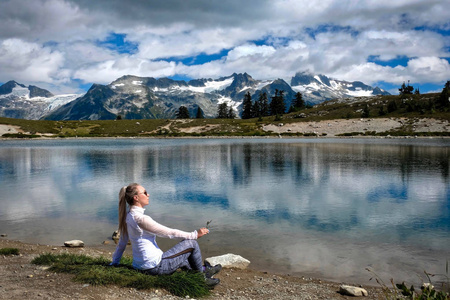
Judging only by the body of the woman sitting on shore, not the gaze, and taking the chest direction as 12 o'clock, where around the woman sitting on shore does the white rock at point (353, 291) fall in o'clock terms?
The white rock is roughly at 12 o'clock from the woman sitting on shore.

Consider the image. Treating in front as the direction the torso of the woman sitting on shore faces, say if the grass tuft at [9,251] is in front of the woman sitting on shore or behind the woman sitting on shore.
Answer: behind

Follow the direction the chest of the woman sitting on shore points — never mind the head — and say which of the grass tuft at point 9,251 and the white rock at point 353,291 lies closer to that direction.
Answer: the white rock

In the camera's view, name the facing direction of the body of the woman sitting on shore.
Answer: to the viewer's right

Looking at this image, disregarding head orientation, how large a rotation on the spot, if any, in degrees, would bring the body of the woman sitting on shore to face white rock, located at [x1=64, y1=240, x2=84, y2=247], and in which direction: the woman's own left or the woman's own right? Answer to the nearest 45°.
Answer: approximately 135° to the woman's own left
